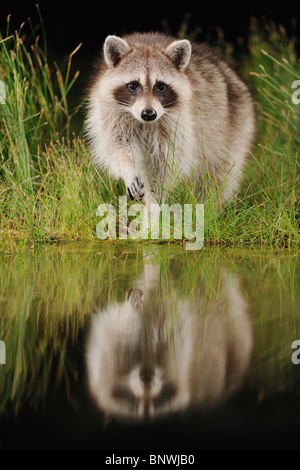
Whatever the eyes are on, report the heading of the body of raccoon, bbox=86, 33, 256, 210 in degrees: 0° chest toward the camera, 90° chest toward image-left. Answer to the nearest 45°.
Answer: approximately 45°
